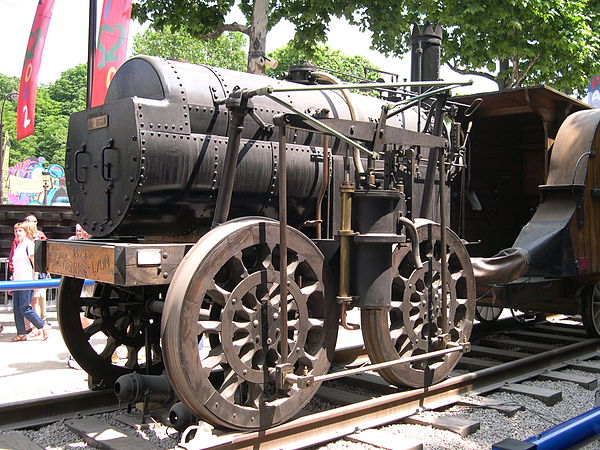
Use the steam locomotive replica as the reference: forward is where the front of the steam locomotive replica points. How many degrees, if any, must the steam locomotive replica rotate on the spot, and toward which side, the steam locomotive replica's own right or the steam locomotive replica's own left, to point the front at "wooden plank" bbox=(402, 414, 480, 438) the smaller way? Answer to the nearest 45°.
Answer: approximately 135° to the steam locomotive replica's own left

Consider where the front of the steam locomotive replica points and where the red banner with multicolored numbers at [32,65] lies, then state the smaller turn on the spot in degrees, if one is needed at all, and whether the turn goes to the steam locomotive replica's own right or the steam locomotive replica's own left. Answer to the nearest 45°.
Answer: approximately 90° to the steam locomotive replica's own right

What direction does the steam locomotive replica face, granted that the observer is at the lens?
facing the viewer and to the left of the viewer

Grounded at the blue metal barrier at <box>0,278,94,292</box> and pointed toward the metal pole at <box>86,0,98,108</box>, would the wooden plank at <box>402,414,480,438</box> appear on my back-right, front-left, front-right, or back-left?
back-right

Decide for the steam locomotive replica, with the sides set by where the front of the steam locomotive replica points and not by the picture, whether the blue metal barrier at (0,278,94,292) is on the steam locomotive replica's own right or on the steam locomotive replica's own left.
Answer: on the steam locomotive replica's own right

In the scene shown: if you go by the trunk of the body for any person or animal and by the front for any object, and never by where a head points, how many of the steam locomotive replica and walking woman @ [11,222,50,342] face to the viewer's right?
0

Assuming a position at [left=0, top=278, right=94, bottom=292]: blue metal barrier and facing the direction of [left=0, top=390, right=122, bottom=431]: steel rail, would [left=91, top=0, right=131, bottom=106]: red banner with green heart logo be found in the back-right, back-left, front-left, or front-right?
back-left

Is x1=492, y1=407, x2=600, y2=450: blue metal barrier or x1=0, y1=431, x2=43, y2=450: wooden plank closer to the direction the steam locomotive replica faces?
the wooden plank

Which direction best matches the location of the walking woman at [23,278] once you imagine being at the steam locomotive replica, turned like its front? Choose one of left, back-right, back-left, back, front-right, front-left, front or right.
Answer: right

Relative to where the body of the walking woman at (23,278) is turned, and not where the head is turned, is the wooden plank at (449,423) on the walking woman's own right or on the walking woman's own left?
on the walking woman's own left

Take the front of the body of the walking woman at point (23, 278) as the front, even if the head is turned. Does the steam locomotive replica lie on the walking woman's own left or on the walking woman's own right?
on the walking woman's own left

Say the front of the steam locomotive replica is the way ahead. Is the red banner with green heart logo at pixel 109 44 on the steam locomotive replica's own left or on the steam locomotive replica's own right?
on the steam locomotive replica's own right

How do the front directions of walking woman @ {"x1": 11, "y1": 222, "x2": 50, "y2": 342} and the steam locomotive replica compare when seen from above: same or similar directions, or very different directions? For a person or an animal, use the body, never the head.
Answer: same or similar directions

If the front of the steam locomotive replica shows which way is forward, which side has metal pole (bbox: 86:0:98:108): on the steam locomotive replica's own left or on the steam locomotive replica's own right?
on the steam locomotive replica's own right
